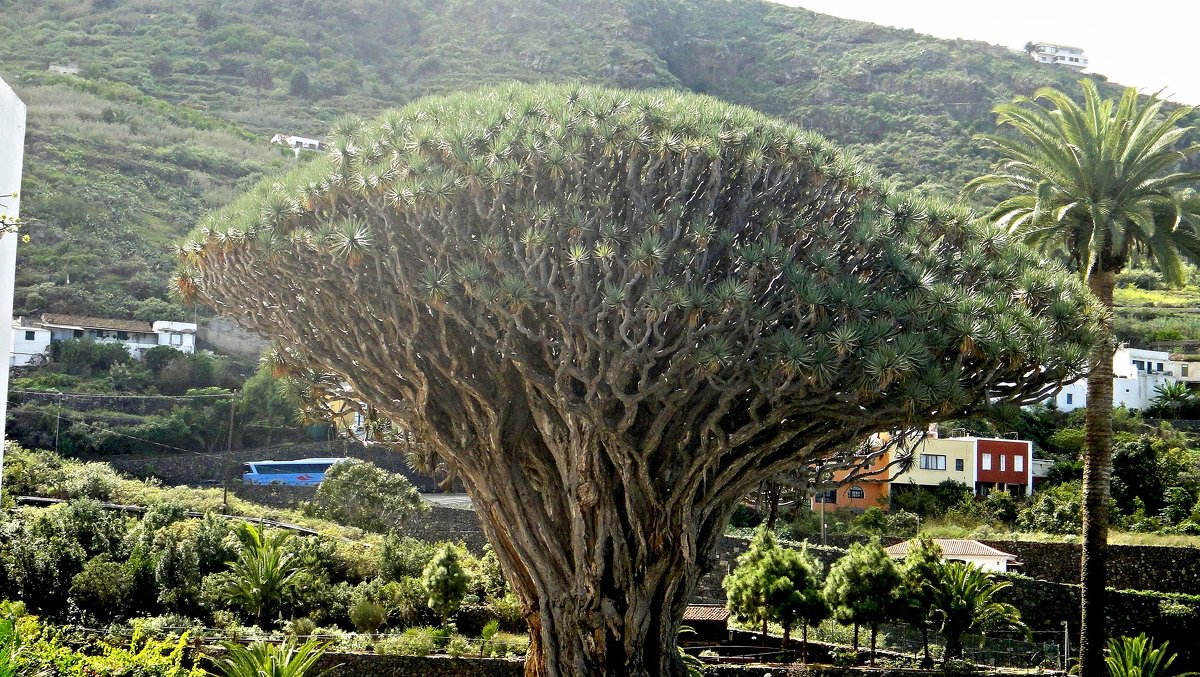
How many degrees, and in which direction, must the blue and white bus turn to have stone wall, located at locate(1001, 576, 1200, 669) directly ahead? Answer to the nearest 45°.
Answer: approximately 135° to its left

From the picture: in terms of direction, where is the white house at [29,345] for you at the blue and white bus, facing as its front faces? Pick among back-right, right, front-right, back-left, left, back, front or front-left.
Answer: front-right

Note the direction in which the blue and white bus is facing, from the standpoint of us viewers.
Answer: facing to the left of the viewer

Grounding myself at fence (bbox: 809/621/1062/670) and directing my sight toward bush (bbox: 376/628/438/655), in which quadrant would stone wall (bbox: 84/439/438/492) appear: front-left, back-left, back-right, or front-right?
front-right

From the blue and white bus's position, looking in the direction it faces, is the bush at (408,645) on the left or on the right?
on its left

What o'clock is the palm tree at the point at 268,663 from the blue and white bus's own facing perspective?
The palm tree is roughly at 9 o'clock from the blue and white bus.

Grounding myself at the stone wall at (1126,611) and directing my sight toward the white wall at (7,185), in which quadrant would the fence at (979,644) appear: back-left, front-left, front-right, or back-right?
front-right

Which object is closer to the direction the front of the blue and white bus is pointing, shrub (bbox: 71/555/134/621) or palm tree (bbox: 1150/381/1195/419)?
the shrub

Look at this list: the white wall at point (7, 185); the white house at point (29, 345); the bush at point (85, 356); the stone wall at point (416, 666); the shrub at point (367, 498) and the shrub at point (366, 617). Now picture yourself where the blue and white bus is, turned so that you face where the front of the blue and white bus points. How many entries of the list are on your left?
4

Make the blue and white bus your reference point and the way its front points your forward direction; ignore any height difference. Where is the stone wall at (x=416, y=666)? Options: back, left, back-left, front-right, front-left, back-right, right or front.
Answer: left

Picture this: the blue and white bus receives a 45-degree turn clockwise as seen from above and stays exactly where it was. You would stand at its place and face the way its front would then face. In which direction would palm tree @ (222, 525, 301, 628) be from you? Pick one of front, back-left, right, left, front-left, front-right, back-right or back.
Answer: back-left

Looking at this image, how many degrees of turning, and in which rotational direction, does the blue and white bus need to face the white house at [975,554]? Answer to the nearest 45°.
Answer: approximately 135° to its left

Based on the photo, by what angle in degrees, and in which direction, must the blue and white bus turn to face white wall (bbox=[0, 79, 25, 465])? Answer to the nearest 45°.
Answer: approximately 90° to its left
